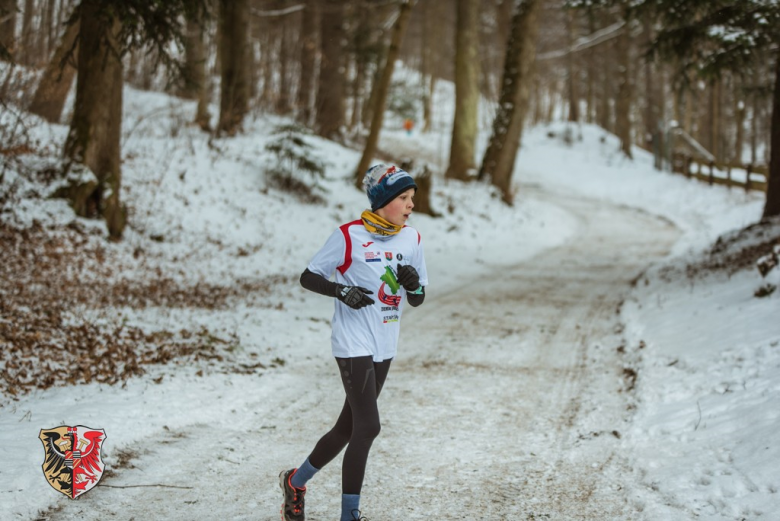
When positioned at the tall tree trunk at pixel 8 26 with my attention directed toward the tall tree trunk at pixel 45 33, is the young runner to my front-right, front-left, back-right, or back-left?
back-right

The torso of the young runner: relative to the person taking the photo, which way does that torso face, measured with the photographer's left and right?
facing the viewer and to the right of the viewer

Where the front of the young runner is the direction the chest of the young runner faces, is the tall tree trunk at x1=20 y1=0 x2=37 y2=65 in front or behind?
behind

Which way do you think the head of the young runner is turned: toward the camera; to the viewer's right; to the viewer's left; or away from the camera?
to the viewer's right
